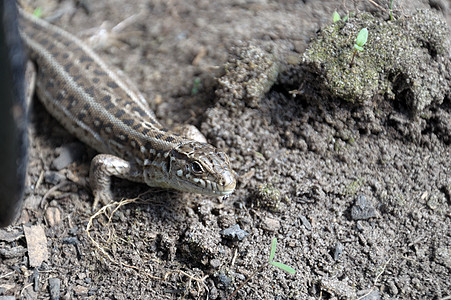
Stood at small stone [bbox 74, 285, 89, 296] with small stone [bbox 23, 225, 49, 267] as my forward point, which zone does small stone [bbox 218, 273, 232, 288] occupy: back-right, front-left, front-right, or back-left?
back-right

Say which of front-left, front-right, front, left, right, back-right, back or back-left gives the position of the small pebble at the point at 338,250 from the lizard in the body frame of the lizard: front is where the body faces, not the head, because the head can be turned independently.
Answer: front

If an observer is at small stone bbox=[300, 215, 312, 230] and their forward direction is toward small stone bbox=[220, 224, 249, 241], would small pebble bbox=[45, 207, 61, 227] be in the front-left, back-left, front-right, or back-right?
front-right

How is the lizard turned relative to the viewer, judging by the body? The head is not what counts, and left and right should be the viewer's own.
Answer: facing the viewer and to the right of the viewer

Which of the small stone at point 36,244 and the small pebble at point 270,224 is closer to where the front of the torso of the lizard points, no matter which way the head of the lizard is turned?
the small pebble

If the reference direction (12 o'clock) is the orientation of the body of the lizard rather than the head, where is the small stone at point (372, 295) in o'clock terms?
The small stone is roughly at 12 o'clock from the lizard.

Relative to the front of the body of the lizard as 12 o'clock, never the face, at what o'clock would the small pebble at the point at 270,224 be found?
The small pebble is roughly at 12 o'clock from the lizard.

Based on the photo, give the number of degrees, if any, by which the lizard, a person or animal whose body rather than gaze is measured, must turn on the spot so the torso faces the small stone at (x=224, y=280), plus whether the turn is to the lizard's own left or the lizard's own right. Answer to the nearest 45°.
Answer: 0° — it already faces it

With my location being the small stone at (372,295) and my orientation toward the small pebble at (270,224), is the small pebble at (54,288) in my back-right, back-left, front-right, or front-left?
front-left

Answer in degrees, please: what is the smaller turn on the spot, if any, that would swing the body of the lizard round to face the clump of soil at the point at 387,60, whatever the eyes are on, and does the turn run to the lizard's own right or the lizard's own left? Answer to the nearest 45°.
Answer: approximately 45° to the lizard's own left

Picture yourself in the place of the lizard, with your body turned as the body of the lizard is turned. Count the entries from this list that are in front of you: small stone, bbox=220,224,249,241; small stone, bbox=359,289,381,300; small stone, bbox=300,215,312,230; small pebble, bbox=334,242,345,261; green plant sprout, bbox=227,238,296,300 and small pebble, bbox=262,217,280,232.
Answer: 6

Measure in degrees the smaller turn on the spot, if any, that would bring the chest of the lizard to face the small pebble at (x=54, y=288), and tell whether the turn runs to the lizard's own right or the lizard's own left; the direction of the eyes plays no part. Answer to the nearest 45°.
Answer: approximately 45° to the lizard's own right

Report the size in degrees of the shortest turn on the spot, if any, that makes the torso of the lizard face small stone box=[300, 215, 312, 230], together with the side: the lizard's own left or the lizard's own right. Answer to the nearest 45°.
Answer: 0° — it already faces it

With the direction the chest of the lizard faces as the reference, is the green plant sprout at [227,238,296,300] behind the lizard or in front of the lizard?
in front
